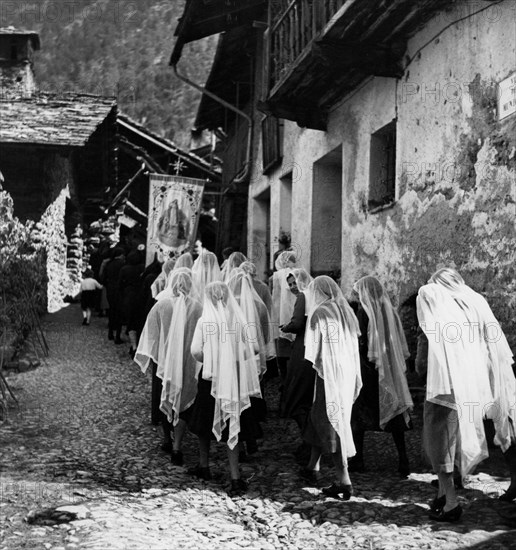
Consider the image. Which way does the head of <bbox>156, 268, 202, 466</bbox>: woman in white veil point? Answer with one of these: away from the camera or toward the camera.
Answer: away from the camera

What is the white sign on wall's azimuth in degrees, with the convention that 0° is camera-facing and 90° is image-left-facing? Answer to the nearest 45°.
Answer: approximately 45°

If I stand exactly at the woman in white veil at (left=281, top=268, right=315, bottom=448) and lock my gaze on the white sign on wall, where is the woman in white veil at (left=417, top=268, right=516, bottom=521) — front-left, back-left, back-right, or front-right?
front-right

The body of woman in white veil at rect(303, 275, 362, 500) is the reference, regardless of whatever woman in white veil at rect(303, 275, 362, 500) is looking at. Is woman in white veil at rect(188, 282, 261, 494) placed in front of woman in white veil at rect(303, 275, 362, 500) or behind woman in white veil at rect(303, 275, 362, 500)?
in front

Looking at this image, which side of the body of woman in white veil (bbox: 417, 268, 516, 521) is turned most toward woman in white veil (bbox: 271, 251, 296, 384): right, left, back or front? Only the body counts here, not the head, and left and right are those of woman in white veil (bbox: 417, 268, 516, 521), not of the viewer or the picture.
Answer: front

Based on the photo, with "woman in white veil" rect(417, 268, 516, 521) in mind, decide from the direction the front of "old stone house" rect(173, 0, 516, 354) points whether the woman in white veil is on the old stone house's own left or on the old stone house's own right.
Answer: on the old stone house's own left

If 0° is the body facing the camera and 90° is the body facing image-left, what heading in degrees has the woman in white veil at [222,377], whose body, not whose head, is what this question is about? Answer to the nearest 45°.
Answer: approximately 180°

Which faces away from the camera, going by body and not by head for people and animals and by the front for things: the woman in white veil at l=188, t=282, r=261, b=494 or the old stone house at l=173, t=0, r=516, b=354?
the woman in white veil

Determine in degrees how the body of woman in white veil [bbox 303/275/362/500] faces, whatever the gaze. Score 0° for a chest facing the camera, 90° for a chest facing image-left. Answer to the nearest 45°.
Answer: approximately 135°

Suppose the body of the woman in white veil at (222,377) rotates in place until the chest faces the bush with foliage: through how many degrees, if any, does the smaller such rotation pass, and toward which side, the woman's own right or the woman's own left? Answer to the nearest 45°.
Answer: approximately 45° to the woman's own left

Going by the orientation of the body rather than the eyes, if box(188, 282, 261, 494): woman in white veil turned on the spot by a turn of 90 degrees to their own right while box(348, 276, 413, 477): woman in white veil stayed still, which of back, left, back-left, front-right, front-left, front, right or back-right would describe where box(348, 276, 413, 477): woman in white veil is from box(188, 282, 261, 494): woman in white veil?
front

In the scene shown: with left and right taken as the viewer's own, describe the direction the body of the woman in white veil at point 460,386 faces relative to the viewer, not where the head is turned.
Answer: facing away from the viewer and to the left of the viewer

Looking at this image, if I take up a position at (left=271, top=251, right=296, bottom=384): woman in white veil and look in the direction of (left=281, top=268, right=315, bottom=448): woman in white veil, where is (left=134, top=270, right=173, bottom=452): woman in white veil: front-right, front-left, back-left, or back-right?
front-right
